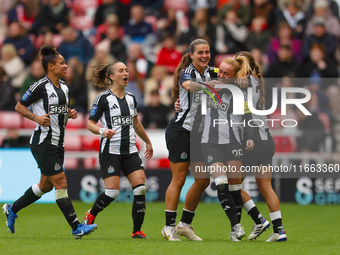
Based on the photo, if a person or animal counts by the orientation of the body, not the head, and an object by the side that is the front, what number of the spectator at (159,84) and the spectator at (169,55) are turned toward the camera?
2

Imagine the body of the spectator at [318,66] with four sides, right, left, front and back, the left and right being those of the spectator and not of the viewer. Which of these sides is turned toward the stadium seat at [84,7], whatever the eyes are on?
right

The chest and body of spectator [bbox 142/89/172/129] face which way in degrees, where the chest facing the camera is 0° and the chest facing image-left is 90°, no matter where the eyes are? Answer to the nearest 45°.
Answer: approximately 0°

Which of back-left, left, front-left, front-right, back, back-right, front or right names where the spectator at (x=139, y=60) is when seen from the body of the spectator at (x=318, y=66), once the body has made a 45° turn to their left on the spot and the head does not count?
back-right

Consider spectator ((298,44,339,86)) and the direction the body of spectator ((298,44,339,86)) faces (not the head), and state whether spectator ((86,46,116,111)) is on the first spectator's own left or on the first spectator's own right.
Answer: on the first spectator's own right

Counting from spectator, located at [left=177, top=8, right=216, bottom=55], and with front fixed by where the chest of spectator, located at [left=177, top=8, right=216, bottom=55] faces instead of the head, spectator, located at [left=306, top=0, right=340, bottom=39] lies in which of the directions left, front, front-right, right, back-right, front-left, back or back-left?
left

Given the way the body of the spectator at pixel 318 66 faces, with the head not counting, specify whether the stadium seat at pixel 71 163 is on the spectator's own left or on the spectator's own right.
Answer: on the spectator's own right

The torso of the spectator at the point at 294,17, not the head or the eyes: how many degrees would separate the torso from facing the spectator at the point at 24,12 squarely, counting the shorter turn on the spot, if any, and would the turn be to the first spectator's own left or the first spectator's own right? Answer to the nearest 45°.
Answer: approximately 90° to the first spectator's own right

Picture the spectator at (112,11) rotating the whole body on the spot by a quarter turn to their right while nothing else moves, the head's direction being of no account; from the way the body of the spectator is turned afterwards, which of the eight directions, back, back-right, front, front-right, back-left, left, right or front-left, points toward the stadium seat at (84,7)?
front-right

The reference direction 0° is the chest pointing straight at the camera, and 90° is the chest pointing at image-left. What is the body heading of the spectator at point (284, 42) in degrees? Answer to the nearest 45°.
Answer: approximately 0°
